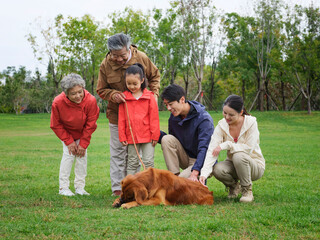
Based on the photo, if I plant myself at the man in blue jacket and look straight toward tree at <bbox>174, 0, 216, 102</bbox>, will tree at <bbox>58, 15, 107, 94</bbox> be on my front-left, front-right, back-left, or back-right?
front-left

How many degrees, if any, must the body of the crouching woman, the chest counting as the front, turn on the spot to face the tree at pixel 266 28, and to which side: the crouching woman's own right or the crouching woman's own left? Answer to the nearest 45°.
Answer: approximately 135° to the crouching woman's own right

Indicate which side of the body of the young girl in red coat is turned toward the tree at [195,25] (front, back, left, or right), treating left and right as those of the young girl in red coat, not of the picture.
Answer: back

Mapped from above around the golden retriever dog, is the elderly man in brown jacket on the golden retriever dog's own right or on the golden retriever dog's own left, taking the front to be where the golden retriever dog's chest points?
on the golden retriever dog's own right

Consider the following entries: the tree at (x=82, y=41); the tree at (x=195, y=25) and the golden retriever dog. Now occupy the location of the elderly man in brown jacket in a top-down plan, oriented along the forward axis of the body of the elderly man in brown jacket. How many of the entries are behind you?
2

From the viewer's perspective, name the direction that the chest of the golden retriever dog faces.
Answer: to the viewer's left

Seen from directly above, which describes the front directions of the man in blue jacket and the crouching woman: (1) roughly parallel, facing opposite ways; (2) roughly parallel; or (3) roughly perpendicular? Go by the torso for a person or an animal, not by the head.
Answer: roughly parallel

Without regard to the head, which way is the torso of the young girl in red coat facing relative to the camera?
toward the camera

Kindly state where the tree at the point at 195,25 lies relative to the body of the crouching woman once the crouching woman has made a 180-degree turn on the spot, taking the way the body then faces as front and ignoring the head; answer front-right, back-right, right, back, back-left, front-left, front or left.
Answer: front-left

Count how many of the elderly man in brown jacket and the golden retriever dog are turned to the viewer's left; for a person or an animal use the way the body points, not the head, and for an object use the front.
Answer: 1

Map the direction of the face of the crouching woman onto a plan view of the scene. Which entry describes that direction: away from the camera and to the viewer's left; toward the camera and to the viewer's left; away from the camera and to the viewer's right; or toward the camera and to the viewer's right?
toward the camera and to the viewer's left

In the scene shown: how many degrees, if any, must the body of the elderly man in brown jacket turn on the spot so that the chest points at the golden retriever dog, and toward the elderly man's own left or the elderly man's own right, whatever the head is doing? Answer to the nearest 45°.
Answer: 0° — they already face it

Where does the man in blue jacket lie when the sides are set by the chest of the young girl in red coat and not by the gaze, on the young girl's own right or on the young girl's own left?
on the young girl's own left

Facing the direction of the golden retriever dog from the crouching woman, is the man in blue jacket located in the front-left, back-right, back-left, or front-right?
front-right

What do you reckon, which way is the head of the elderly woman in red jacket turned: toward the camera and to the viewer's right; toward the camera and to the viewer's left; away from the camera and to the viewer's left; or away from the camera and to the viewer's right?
toward the camera and to the viewer's right

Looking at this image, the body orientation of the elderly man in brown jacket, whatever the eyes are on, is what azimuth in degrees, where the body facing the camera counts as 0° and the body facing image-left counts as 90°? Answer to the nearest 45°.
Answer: approximately 0°

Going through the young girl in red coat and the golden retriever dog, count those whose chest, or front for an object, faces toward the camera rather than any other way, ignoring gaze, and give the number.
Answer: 1
